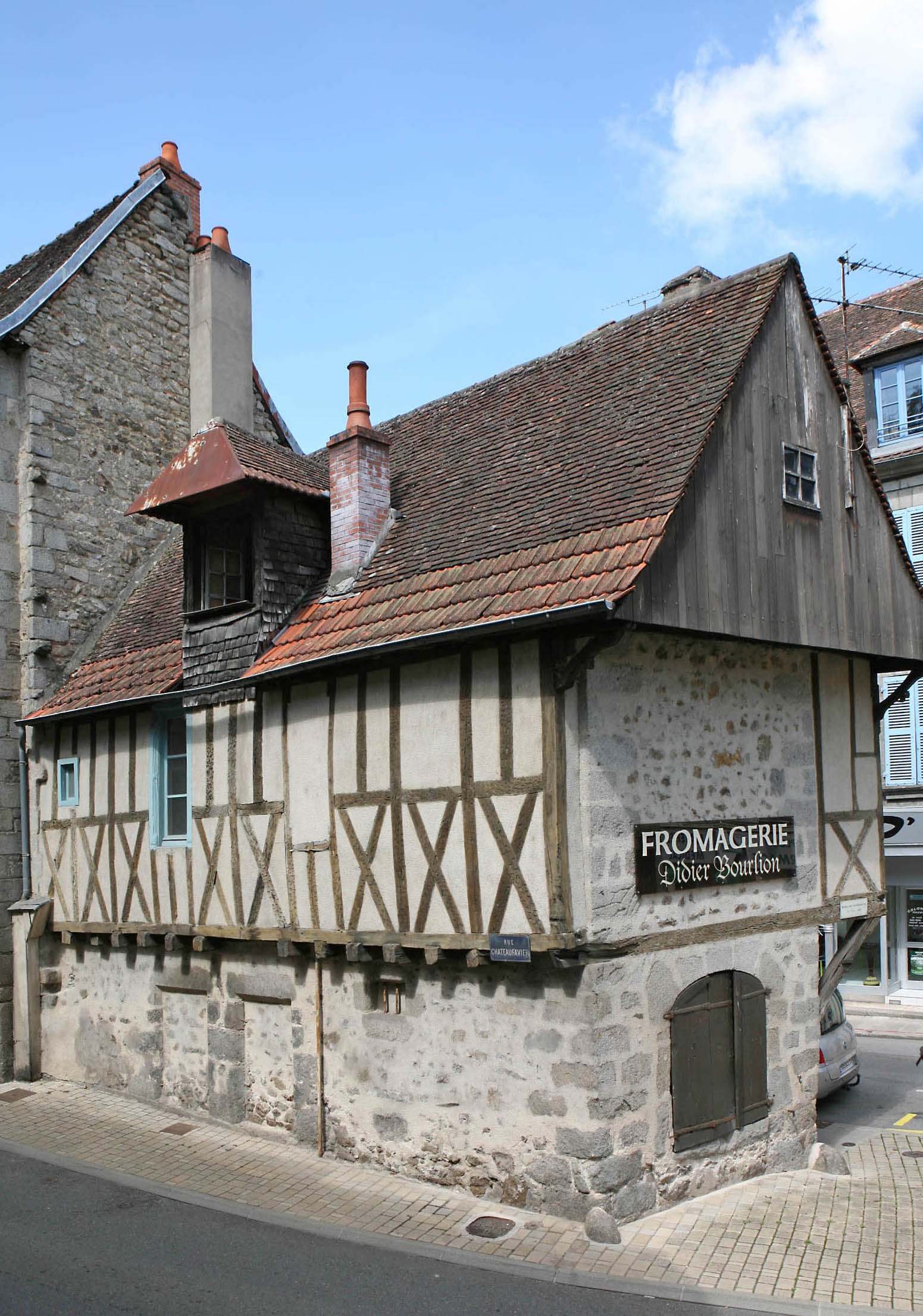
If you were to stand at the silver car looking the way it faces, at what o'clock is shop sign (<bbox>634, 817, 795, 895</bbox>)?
The shop sign is roughly at 8 o'clock from the silver car.

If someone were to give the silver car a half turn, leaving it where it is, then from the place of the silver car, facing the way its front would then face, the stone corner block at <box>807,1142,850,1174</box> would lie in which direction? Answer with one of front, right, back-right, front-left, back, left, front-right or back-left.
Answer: front-right

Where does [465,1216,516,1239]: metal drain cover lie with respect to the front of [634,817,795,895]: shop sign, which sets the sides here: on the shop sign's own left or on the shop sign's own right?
on the shop sign's own right

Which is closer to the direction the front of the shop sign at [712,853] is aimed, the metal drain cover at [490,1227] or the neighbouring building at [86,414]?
the metal drain cover

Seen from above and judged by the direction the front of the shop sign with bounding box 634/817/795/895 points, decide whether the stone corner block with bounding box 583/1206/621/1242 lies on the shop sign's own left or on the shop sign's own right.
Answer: on the shop sign's own right

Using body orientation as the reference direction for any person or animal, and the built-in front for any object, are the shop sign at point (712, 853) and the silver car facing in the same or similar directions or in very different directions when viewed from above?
very different directions

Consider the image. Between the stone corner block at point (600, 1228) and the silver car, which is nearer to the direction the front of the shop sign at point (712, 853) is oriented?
the stone corner block

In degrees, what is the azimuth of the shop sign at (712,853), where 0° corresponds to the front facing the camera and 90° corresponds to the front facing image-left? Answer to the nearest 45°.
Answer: approximately 315°

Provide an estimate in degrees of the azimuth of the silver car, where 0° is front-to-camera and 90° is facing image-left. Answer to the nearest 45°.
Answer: approximately 135°

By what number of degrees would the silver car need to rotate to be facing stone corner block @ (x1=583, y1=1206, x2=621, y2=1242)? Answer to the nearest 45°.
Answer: approximately 135° to its left

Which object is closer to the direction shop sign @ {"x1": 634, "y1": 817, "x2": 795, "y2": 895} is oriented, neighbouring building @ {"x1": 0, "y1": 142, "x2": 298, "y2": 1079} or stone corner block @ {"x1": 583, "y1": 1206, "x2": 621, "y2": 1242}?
the stone corner block
